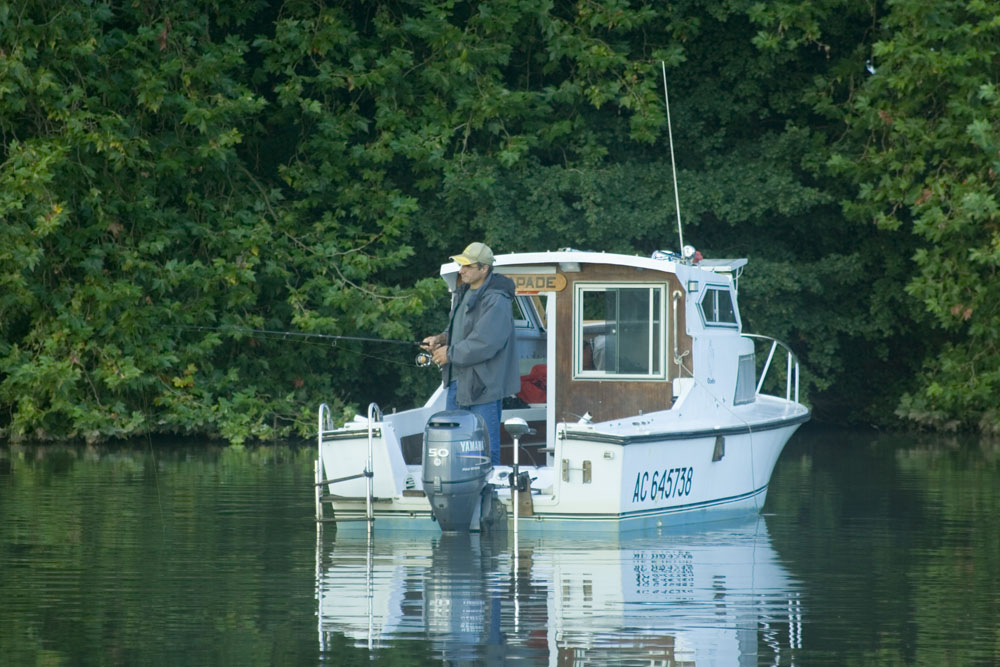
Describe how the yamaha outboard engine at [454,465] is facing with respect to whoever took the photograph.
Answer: facing away from the viewer and to the right of the viewer

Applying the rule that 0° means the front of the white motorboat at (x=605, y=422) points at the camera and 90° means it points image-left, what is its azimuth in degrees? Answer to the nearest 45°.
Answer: approximately 225°

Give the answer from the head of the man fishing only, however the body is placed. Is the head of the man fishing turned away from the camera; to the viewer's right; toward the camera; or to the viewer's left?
to the viewer's left
